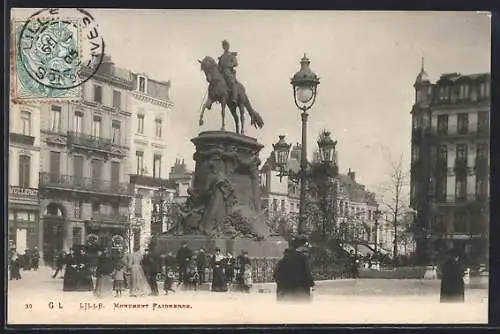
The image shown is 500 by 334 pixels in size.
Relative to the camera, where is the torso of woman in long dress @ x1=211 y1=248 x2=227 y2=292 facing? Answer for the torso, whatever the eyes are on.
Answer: toward the camera

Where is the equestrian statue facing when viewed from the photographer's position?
facing the viewer and to the left of the viewer
